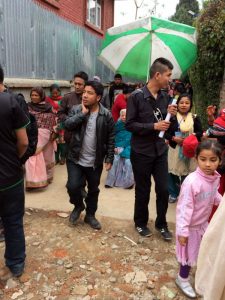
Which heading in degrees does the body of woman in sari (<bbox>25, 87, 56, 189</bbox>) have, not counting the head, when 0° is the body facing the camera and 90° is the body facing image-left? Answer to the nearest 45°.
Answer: approximately 45°

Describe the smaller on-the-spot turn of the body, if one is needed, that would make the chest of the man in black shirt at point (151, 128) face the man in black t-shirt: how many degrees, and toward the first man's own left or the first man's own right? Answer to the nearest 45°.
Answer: approximately 90° to the first man's own right

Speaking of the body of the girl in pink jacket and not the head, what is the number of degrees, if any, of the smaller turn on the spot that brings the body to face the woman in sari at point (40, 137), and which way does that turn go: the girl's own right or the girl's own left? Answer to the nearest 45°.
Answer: approximately 180°

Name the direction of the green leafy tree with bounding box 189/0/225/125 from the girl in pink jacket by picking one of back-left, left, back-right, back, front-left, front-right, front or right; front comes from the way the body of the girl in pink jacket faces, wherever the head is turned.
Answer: back-left

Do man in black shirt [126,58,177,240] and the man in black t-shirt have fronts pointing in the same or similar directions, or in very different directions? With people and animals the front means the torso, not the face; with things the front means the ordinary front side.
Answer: very different directions

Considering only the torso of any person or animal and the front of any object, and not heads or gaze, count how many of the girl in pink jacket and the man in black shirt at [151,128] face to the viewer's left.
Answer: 0

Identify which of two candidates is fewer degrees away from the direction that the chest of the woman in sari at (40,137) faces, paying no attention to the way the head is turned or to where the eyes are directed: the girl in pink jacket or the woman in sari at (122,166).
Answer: the girl in pink jacket
